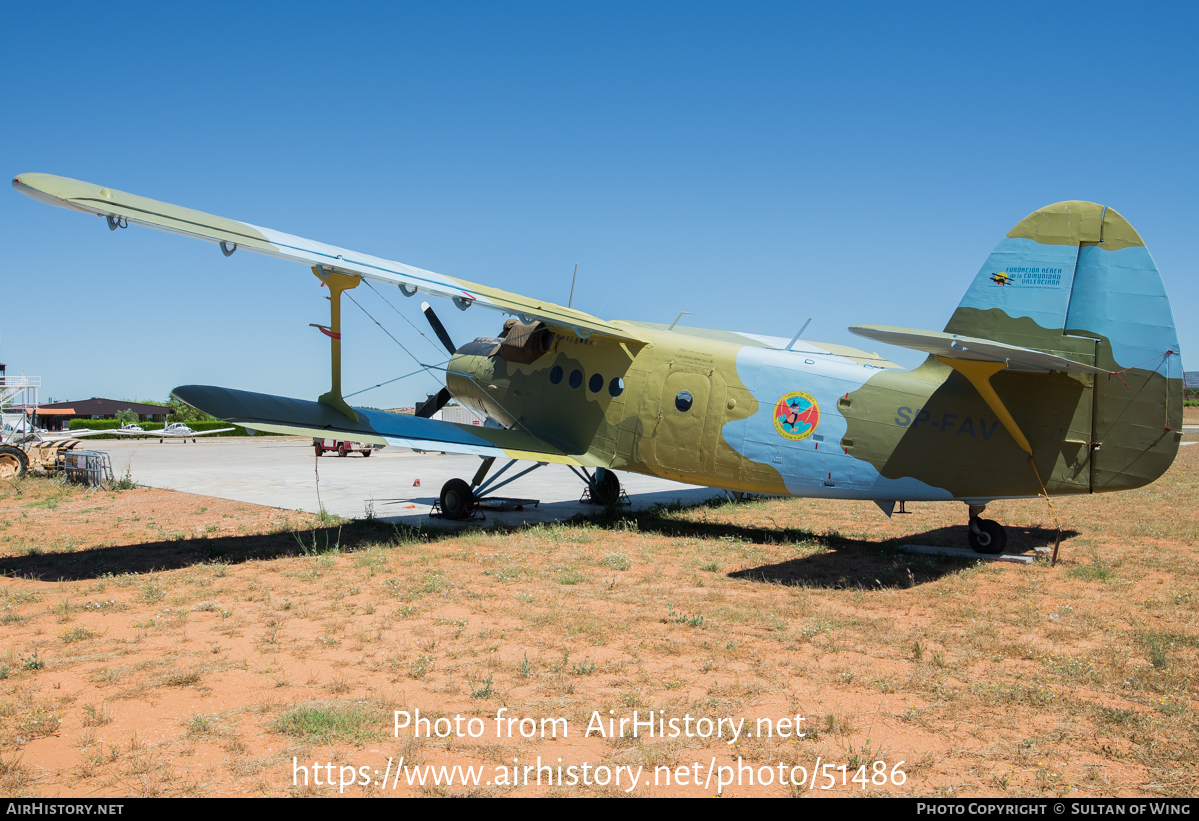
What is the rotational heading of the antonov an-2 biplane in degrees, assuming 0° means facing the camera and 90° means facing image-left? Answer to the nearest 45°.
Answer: approximately 135°
